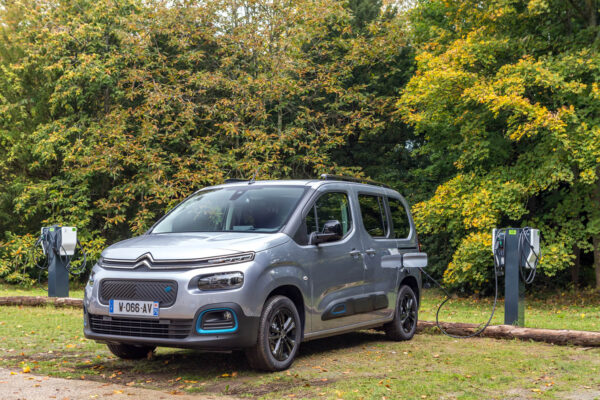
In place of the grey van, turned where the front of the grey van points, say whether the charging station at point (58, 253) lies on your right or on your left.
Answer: on your right

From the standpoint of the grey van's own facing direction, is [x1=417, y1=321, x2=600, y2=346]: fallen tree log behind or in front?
behind

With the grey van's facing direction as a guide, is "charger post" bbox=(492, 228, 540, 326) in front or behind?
behind

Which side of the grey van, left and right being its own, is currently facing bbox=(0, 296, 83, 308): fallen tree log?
right
